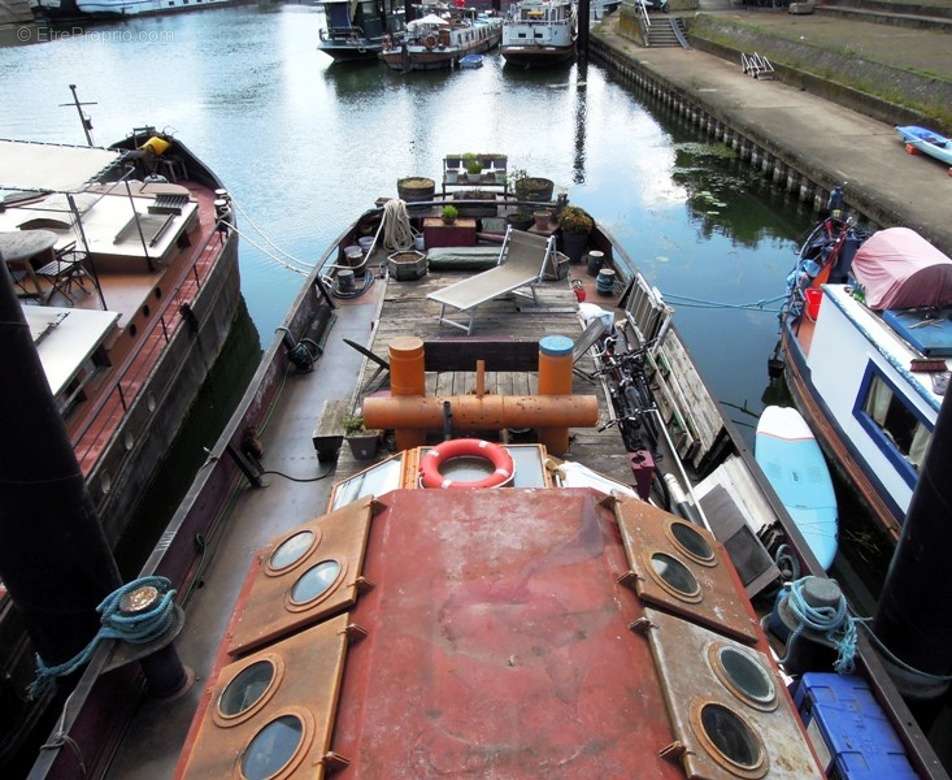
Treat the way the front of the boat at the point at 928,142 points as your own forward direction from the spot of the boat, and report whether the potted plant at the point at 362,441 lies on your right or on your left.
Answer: on your left

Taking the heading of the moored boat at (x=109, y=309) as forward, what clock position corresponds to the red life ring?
The red life ring is roughly at 4 o'clock from the moored boat.

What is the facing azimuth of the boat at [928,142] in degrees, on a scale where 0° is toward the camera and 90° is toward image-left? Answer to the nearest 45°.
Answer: approximately 135°

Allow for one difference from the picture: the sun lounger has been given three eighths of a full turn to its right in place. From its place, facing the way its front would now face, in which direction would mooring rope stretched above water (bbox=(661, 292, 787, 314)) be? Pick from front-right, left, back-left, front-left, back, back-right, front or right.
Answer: front-right

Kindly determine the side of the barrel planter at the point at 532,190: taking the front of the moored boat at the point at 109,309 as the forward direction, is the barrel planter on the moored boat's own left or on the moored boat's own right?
on the moored boat's own right

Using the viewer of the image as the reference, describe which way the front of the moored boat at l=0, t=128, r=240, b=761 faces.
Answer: facing away from the viewer and to the right of the viewer

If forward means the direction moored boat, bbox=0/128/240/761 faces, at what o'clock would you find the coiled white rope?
The coiled white rope is roughly at 2 o'clock from the moored boat.

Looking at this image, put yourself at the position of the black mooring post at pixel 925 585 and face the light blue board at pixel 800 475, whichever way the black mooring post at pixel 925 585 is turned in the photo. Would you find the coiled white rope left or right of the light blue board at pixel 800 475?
left

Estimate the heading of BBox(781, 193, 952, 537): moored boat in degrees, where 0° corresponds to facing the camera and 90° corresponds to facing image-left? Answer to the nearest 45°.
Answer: approximately 135°

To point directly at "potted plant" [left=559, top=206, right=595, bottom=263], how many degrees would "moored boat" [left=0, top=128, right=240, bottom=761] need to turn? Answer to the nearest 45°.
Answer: approximately 45° to its right
